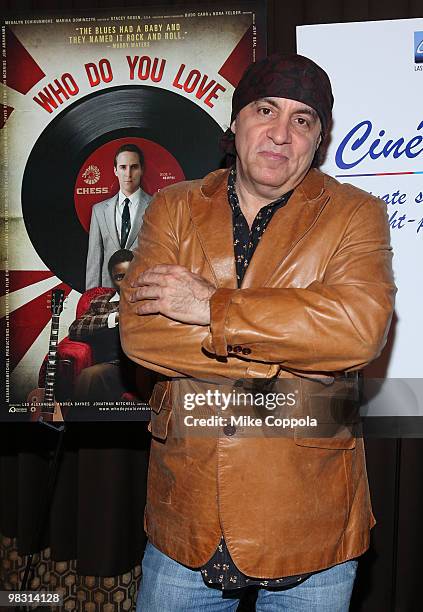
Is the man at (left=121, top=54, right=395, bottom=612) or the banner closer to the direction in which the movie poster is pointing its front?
the man

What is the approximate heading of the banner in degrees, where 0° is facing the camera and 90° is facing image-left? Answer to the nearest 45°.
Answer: approximately 0°

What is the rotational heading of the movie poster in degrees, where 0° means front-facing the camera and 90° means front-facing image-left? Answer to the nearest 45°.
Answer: approximately 0°

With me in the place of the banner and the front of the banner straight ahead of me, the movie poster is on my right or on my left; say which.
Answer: on my right

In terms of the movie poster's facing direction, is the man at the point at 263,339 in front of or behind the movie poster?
in front

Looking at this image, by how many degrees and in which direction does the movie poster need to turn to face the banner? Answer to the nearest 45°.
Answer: approximately 90° to its left

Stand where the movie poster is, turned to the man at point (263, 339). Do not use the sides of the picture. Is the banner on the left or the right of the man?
left
